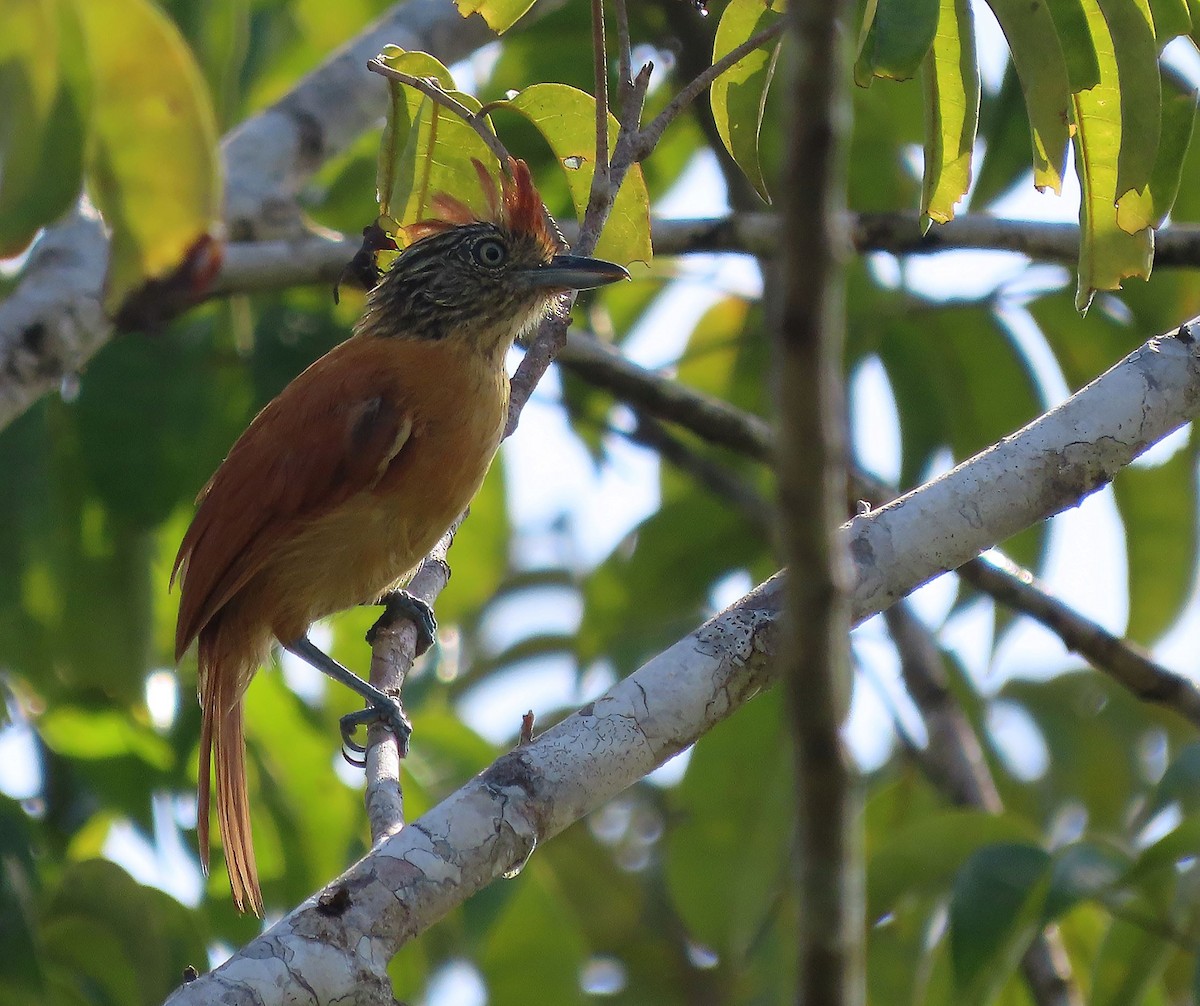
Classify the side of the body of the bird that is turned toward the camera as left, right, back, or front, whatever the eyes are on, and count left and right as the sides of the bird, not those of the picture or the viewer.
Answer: right

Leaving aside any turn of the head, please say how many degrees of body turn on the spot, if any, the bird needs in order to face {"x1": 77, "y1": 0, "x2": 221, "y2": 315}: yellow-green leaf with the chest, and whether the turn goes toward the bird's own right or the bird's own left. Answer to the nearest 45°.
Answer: approximately 180°
